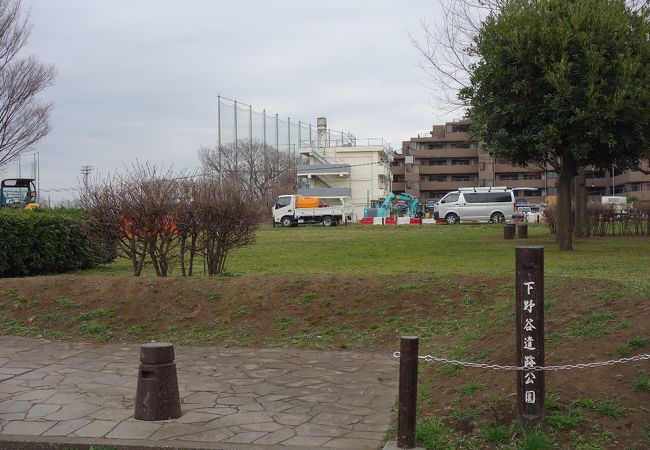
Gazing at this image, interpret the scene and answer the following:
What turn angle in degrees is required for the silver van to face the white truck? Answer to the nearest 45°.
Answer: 0° — it already faces it

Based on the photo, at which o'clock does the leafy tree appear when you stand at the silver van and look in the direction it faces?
The leafy tree is roughly at 9 o'clock from the silver van.

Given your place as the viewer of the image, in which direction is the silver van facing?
facing to the left of the viewer

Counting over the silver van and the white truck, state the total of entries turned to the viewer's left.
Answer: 2

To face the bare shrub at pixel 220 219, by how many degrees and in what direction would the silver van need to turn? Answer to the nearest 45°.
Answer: approximately 90° to its left

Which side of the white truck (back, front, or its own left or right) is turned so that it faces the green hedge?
left

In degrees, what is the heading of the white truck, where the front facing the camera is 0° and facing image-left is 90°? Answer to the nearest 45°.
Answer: approximately 90°

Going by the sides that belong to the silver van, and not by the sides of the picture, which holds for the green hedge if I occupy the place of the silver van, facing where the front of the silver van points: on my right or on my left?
on my left

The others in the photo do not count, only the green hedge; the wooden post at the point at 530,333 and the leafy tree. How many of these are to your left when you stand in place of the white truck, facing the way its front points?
3

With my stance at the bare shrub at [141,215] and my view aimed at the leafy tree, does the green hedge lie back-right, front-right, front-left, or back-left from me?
back-left
